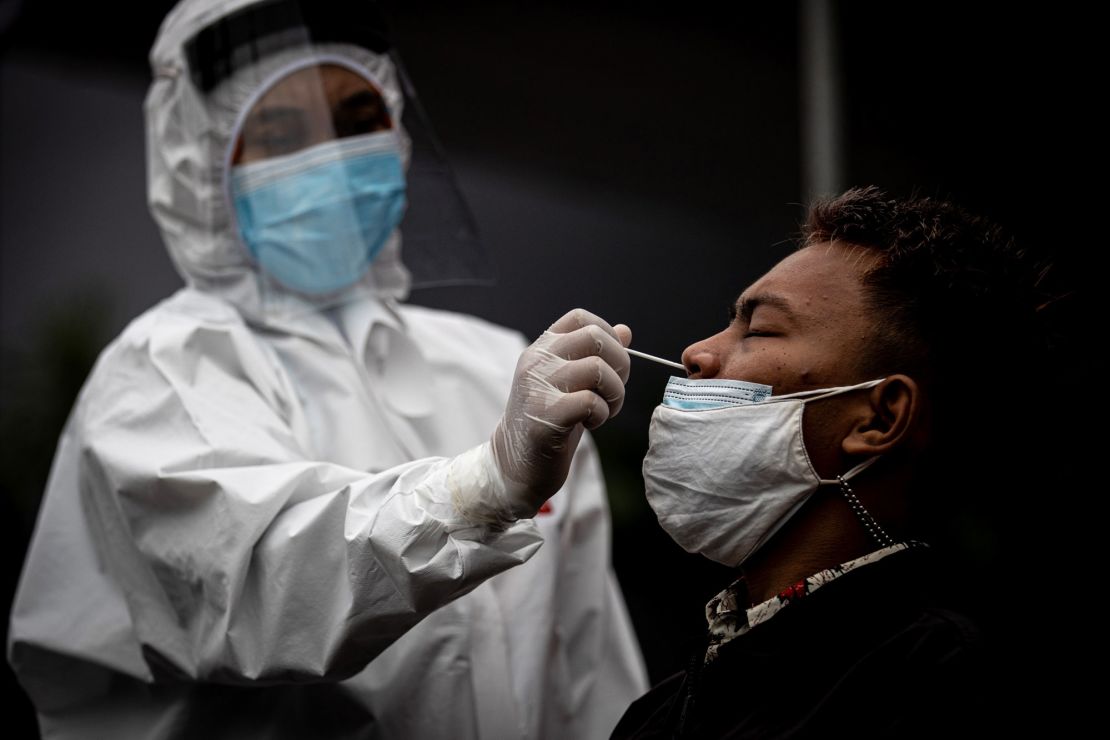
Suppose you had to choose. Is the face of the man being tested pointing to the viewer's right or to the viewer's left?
to the viewer's left

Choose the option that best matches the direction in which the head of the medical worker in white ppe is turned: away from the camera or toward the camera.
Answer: toward the camera

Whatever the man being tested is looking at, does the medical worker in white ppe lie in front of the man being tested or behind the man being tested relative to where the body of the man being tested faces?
in front

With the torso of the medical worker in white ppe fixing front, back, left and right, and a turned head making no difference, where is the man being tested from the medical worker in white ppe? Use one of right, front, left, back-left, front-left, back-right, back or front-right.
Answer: front

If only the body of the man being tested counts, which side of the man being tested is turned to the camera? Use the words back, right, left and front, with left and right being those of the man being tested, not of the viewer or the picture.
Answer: left

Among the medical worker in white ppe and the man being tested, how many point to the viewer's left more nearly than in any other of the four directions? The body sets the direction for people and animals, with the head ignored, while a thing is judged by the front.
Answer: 1

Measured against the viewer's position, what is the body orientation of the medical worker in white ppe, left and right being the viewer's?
facing the viewer and to the right of the viewer

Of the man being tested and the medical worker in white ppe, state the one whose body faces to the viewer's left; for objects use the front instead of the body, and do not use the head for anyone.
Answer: the man being tested

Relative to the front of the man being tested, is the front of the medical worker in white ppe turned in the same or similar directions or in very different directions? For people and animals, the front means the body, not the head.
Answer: very different directions
